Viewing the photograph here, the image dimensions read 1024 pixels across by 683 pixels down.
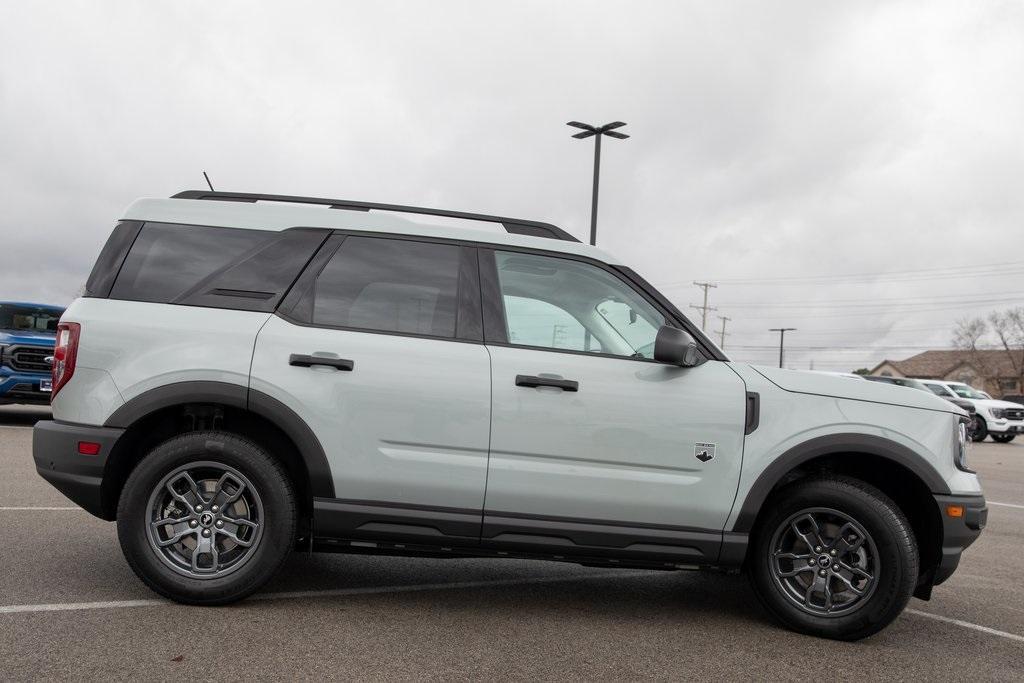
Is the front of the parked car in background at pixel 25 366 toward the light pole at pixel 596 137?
no

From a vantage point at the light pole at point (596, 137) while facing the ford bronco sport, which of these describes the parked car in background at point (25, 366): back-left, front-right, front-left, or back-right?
front-right

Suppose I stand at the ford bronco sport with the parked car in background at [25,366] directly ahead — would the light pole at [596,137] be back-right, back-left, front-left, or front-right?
front-right

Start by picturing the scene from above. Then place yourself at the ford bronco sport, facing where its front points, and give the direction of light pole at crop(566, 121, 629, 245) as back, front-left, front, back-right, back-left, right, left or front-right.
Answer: left

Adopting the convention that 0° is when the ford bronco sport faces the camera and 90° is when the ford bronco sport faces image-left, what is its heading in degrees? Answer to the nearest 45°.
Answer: approximately 270°

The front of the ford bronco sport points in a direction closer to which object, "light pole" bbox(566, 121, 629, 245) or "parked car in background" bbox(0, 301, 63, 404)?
the light pole

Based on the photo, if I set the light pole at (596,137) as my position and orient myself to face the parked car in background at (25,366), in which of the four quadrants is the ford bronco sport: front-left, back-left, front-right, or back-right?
front-left

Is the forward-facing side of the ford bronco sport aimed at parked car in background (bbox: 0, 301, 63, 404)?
no

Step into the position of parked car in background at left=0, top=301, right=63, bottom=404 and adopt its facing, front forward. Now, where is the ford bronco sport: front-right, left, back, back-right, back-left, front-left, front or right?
front

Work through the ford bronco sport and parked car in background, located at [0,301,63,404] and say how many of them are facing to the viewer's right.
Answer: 1

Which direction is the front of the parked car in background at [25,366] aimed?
toward the camera

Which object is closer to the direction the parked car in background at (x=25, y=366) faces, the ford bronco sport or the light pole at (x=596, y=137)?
the ford bronco sport
